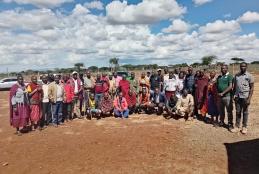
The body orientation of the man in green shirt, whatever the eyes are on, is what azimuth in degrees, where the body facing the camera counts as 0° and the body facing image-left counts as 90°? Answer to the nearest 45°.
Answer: approximately 45°

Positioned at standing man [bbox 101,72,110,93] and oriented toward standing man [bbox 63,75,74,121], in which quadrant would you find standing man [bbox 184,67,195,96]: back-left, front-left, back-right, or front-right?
back-left

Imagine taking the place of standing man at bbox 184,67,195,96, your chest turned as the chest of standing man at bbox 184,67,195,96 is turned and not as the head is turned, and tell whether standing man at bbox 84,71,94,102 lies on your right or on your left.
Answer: on your right

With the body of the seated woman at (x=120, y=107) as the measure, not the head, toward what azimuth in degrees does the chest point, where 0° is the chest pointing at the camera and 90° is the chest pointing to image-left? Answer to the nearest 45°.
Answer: approximately 0°
